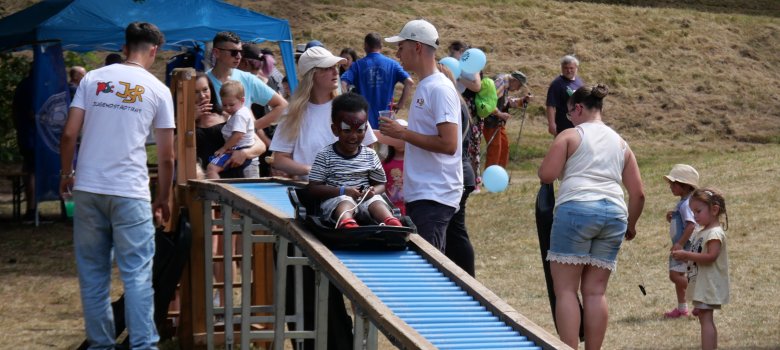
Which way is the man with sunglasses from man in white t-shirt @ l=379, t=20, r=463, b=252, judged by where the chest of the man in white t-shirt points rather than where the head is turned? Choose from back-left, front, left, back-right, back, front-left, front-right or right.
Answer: front-right

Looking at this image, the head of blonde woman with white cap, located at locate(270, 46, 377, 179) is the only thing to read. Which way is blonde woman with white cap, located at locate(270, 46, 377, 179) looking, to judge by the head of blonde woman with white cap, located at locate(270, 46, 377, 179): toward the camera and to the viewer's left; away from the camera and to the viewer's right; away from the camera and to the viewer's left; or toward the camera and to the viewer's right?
toward the camera and to the viewer's right

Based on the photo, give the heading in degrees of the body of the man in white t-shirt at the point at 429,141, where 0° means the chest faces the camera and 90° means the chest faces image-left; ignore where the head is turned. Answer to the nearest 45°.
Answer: approximately 90°

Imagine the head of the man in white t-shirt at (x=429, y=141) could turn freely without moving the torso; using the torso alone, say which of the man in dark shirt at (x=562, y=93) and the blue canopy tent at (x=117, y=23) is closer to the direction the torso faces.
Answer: the blue canopy tent

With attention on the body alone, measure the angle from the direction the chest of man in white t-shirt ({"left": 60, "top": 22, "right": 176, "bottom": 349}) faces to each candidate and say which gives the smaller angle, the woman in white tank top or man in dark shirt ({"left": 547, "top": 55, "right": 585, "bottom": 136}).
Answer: the man in dark shirt

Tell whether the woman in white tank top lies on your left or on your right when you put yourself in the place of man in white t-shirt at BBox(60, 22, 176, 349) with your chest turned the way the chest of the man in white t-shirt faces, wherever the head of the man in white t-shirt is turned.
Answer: on your right

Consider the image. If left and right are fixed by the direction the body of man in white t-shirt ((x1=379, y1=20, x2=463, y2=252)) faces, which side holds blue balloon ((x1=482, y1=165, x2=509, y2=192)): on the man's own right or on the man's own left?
on the man's own right

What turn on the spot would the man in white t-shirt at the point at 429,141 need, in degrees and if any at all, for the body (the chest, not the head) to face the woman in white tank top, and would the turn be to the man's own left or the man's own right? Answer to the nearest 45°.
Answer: approximately 180°

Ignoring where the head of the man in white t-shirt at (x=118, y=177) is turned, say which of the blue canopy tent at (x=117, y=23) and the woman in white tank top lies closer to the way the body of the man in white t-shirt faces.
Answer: the blue canopy tent

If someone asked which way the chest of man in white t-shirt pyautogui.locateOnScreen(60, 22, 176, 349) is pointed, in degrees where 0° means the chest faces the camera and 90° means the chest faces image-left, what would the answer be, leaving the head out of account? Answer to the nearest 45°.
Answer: approximately 180°

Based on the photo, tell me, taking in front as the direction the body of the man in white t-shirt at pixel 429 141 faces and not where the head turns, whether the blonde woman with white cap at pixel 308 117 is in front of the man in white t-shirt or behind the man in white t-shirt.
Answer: in front

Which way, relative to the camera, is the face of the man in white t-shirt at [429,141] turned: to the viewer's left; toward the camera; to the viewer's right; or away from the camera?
to the viewer's left

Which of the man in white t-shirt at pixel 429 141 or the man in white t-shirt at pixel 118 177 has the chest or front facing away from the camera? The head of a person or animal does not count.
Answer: the man in white t-shirt at pixel 118 177
